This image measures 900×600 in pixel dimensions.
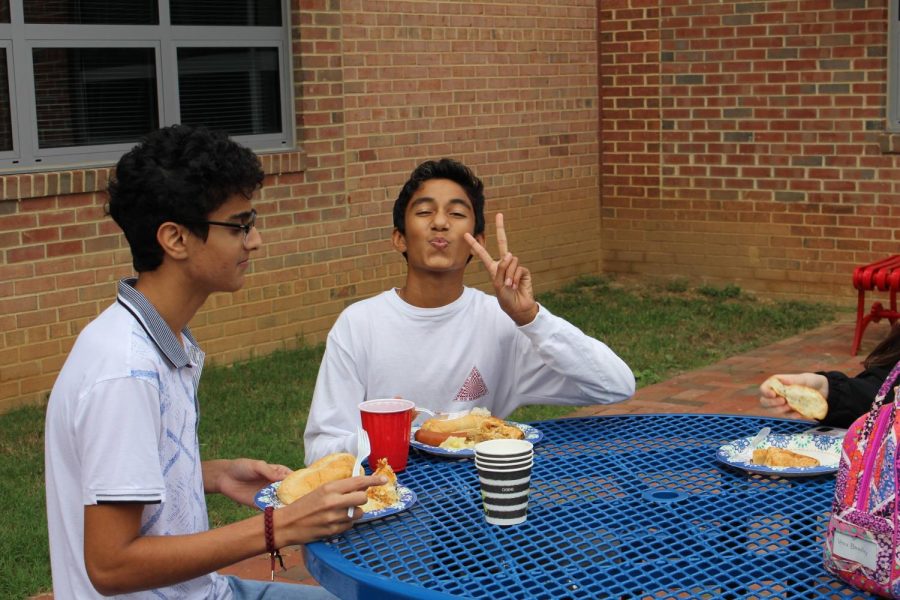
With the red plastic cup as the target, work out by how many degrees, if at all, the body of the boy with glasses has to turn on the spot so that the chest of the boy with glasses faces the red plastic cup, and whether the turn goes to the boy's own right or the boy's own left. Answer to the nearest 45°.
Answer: approximately 45° to the boy's own left

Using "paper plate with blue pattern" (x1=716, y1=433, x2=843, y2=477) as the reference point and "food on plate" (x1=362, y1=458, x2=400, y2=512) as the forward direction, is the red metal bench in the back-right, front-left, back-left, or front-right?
back-right

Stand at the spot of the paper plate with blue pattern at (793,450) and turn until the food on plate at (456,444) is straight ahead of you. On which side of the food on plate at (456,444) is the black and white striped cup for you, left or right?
left

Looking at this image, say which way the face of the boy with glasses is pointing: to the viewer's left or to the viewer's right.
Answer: to the viewer's right

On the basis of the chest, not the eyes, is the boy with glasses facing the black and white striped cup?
yes

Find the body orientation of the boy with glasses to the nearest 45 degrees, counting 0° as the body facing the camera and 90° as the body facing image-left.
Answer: approximately 270°

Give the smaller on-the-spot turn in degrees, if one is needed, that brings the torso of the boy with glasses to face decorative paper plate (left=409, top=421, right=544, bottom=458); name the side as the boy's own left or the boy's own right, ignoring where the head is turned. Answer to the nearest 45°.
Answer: approximately 45° to the boy's own left
